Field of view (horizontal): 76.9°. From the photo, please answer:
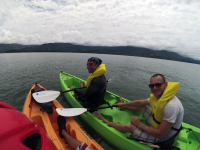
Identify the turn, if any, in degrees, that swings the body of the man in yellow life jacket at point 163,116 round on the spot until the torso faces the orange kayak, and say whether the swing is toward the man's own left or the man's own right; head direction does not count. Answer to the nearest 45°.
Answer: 0° — they already face it

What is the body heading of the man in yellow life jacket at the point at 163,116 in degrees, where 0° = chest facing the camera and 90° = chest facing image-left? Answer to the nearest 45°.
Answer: approximately 90°

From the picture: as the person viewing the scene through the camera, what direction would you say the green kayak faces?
facing away from the viewer and to the left of the viewer

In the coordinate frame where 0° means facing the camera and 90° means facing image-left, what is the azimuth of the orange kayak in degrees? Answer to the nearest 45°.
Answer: approximately 135°
